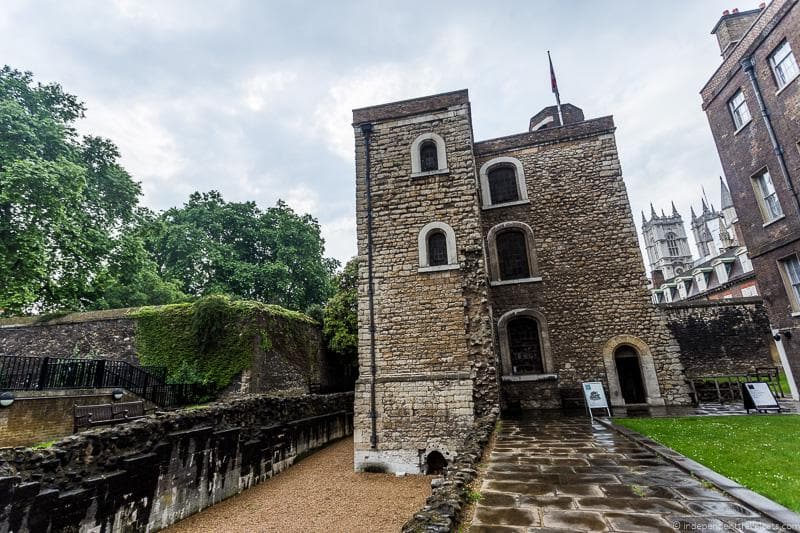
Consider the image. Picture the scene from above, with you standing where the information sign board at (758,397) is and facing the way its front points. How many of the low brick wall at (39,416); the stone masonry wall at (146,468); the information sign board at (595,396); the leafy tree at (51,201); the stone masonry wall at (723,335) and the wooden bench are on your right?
5

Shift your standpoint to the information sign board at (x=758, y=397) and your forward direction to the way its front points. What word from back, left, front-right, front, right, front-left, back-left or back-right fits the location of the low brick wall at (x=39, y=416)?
right

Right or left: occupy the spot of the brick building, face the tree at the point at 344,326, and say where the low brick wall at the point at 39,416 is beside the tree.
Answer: left

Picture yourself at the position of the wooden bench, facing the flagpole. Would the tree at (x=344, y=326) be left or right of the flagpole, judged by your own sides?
left

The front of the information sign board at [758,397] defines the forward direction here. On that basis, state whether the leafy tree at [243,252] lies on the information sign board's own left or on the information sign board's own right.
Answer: on the information sign board's own right

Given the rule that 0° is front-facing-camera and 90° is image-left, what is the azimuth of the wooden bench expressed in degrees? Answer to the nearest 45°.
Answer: approximately 315°

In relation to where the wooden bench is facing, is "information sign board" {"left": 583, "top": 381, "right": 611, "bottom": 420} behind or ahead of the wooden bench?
ahead

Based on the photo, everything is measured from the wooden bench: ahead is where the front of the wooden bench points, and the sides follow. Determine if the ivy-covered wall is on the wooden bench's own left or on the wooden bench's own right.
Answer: on the wooden bench's own left

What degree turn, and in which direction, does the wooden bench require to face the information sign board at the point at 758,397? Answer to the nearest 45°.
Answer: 0° — it already faces it

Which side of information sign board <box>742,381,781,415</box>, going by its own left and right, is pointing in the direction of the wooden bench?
right

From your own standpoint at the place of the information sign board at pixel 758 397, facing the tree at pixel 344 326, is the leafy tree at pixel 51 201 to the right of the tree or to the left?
left
